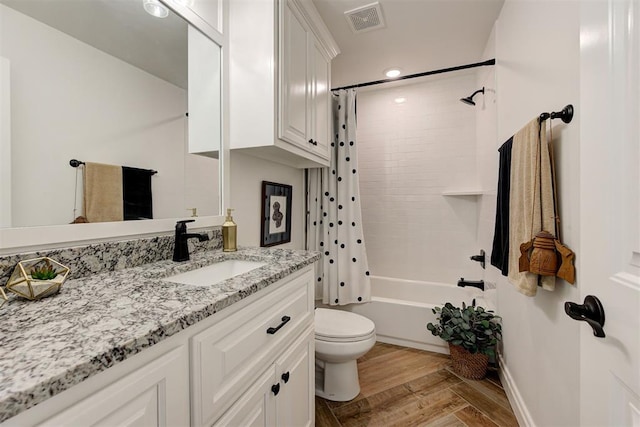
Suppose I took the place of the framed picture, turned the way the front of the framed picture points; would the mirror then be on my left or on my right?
on my right

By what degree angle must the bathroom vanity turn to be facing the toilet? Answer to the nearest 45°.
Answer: approximately 90° to its left

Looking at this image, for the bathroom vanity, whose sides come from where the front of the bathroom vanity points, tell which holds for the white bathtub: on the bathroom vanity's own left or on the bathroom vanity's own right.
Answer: on the bathroom vanity's own left

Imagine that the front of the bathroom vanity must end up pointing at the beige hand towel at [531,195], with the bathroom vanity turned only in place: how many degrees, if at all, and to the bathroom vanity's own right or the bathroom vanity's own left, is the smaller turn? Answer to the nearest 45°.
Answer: approximately 45° to the bathroom vanity's own left

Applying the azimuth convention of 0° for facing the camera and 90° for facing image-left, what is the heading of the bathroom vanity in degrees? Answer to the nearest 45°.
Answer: approximately 315°

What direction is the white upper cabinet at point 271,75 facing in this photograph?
to the viewer's right

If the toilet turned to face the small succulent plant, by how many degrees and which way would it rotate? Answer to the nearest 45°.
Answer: approximately 90° to its right

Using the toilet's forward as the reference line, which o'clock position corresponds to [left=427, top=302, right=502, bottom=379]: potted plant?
The potted plant is roughly at 10 o'clock from the toilet.

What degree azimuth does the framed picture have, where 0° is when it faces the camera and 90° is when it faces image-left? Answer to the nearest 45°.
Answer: approximately 315°
